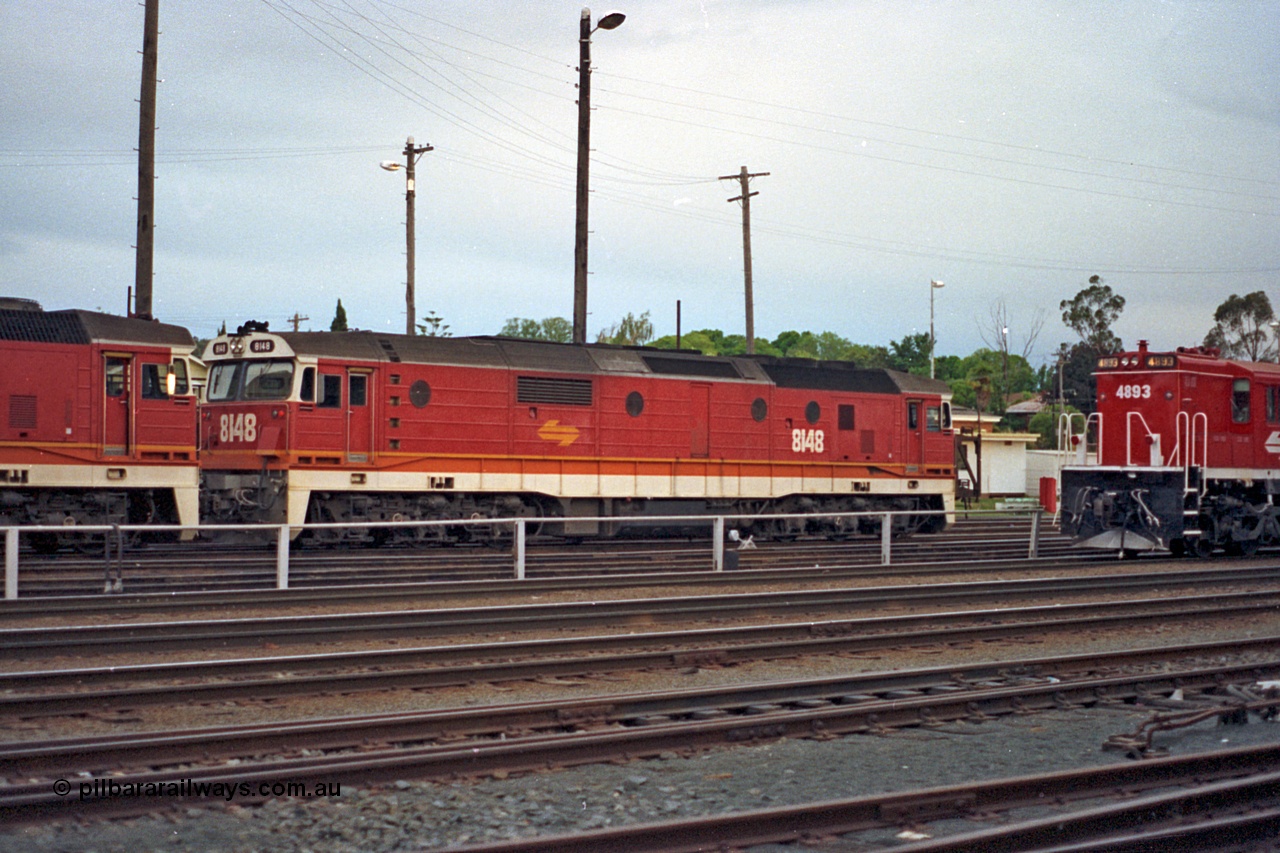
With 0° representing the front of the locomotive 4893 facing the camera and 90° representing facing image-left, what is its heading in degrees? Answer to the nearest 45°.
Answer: approximately 45°

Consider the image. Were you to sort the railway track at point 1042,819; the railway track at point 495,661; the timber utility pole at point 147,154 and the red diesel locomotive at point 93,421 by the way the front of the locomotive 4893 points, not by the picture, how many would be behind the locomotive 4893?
0

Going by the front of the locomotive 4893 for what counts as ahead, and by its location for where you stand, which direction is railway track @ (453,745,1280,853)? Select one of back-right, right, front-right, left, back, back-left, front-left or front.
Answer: front-left

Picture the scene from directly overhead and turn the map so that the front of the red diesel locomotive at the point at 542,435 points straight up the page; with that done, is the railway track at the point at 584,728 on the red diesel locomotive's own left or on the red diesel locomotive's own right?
on the red diesel locomotive's own left

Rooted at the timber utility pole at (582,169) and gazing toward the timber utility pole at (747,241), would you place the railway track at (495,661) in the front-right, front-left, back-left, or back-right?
back-right

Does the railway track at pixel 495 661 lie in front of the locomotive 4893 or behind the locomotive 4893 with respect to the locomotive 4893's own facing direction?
in front

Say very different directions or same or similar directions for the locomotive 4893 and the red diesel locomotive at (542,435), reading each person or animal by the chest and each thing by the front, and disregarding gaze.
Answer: same or similar directions

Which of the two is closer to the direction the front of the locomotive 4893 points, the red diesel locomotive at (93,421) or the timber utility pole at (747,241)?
the red diesel locomotive

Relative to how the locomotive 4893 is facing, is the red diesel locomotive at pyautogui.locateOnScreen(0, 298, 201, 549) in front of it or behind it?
in front

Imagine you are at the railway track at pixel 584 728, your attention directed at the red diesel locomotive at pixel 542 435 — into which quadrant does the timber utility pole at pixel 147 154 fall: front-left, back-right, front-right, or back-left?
front-left

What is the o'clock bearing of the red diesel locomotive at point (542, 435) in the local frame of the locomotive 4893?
The red diesel locomotive is roughly at 1 o'clock from the locomotive 4893.

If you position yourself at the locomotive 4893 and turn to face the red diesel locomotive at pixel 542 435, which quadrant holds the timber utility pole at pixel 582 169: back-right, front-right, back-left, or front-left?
front-right

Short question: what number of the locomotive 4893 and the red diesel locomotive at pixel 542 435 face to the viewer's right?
0

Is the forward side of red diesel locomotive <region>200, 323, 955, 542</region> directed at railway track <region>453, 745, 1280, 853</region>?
no

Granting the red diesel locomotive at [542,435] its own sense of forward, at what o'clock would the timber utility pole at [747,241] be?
The timber utility pole is roughly at 5 o'clock from the red diesel locomotive.

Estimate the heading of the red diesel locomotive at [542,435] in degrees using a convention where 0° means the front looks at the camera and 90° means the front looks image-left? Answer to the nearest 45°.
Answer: approximately 45°

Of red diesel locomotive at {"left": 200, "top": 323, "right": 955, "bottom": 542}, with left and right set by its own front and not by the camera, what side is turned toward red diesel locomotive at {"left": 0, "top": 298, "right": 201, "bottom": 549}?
front

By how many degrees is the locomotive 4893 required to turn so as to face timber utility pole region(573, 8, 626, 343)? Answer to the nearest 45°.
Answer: approximately 45° to its right

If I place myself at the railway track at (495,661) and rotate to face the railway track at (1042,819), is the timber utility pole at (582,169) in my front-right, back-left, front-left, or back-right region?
back-left

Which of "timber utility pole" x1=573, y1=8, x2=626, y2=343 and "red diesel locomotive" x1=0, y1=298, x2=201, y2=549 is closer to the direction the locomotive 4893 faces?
the red diesel locomotive
